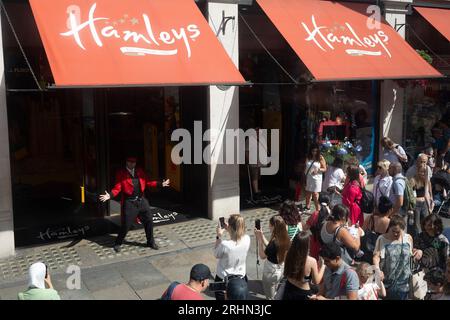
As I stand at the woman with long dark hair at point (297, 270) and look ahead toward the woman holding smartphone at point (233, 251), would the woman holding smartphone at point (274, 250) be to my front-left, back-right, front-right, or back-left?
front-right

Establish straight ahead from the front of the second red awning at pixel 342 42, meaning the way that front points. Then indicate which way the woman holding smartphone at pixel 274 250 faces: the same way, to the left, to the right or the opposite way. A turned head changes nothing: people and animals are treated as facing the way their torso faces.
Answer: the opposite way

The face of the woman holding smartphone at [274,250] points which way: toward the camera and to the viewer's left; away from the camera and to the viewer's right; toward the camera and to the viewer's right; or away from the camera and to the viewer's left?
away from the camera and to the viewer's left

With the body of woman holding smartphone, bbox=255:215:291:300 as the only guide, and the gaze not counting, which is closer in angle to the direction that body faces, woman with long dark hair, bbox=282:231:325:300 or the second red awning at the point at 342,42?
the second red awning

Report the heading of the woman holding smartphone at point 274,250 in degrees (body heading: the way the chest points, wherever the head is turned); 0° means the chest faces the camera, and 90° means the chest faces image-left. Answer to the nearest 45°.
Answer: approximately 135°

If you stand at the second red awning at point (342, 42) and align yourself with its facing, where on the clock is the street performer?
The street performer is roughly at 3 o'clock from the second red awning.

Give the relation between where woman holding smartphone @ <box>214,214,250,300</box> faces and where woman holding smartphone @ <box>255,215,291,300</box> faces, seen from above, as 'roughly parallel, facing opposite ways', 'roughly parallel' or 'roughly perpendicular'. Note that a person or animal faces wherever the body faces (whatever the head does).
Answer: roughly parallel

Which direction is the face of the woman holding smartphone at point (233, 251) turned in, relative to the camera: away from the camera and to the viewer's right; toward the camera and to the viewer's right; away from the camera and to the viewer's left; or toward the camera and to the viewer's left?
away from the camera and to the viewer's left

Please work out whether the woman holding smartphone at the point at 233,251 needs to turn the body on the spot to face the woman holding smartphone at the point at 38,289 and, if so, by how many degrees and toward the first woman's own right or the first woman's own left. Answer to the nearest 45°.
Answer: approximately 90° to the first woman's own left

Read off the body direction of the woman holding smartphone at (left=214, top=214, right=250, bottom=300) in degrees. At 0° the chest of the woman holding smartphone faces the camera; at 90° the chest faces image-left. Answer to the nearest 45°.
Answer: approximately 135°

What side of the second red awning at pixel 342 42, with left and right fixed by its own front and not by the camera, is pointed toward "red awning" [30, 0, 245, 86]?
right

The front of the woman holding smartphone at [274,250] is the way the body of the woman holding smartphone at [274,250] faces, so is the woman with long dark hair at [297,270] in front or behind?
behind

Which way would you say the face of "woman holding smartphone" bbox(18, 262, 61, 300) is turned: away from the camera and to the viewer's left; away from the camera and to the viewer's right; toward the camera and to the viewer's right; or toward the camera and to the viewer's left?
away from the camera and to the viewer's right
